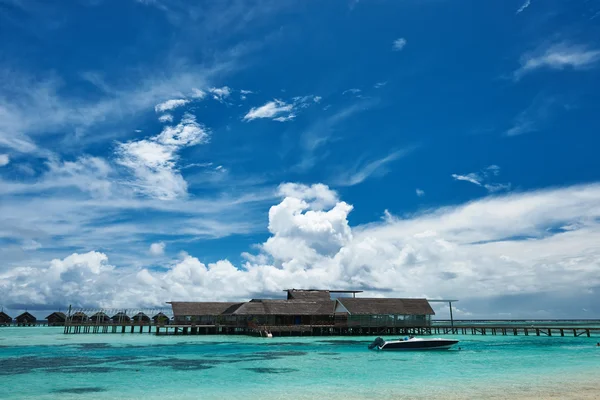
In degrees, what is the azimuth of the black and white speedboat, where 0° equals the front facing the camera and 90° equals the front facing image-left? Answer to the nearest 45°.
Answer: approximately 270°
